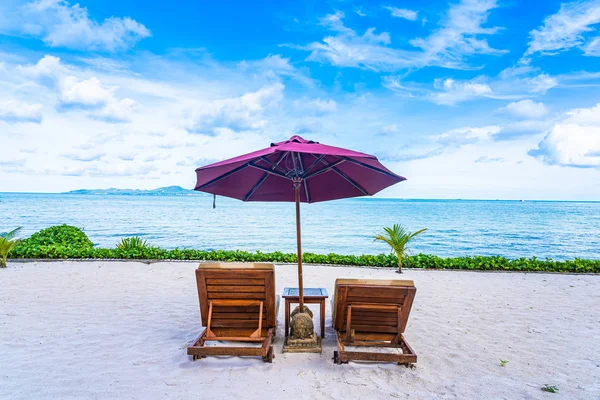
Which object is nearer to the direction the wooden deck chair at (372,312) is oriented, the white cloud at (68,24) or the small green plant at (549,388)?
the white cloud

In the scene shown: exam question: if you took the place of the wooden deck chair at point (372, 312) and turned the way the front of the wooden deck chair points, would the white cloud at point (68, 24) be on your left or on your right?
on your left

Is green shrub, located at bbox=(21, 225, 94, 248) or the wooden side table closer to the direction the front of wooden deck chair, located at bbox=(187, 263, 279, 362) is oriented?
the green shrub

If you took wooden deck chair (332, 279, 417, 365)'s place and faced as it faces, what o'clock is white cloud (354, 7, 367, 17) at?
The white cloud is roughly at 12 o'clock from the wooden deck chair.

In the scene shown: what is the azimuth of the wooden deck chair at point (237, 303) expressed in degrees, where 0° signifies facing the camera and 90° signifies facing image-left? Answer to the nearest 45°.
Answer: approximately 180°

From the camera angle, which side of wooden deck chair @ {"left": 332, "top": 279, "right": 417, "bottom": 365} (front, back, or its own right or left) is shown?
back

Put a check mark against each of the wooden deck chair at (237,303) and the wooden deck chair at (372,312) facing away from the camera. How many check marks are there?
2

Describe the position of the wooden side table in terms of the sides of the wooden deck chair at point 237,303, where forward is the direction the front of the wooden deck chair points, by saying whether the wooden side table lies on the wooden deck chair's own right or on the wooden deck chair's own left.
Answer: on the wooden deck chair's own right
